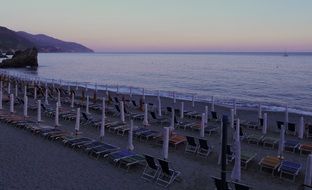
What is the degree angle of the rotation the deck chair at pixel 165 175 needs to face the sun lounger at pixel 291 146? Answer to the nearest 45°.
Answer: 0° — it already faces it

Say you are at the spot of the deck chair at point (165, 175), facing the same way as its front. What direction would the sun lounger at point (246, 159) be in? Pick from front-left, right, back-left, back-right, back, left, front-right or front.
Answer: front

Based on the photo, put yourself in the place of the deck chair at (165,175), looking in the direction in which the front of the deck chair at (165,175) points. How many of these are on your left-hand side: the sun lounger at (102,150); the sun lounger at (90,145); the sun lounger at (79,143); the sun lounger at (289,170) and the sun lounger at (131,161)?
4

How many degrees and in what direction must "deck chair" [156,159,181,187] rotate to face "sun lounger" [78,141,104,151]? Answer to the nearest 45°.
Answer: approximately 90° to its left

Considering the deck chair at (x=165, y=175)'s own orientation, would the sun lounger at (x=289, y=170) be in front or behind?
in front

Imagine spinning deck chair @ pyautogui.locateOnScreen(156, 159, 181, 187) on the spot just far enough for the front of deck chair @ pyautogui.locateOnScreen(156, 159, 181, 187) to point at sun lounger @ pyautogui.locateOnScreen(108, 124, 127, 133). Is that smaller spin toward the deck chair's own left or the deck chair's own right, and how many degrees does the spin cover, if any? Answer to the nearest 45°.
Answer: approximately 45° to the deck chair's own left

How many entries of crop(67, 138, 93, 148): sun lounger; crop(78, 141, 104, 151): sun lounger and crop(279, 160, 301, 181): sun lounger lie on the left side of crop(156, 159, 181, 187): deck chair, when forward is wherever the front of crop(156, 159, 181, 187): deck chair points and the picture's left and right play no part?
2

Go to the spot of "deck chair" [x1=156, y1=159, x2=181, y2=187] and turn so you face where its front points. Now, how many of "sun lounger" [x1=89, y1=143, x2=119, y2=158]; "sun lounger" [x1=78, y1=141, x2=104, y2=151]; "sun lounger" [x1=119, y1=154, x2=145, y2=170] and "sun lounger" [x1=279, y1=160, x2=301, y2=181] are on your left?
3

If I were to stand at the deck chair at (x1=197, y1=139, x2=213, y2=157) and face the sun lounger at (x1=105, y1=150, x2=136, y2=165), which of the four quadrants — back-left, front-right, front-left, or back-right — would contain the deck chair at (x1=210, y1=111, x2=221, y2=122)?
back-right

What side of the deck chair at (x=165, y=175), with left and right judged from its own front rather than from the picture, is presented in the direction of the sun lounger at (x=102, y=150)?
left

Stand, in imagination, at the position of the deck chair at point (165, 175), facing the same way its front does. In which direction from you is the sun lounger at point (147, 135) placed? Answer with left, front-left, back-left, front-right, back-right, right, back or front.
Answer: front-left

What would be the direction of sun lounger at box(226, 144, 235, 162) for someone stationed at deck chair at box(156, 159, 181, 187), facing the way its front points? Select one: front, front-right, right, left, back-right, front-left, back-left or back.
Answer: front

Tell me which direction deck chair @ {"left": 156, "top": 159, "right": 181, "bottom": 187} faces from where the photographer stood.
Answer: facing away from the viewer and to the right of the viewer
